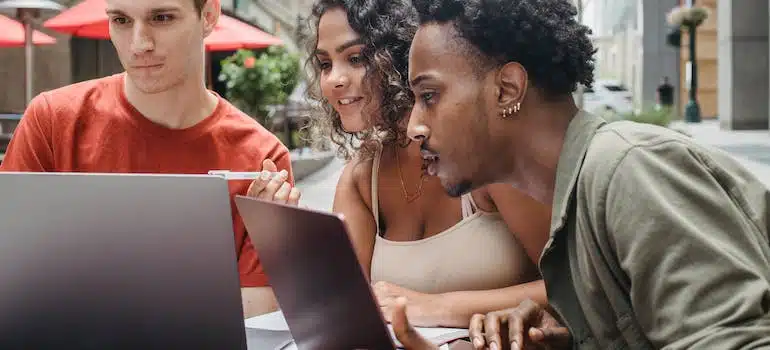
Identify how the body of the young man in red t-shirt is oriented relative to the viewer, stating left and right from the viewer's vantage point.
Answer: facing the viewer

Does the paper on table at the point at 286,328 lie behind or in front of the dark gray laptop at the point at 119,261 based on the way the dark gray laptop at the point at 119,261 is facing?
in front

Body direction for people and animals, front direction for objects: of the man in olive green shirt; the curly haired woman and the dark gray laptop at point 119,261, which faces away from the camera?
the dark gray laptop

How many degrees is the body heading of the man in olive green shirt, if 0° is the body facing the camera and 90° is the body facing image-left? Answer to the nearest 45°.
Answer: approximately 90°

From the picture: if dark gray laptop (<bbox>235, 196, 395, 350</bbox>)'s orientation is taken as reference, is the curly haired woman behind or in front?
in front

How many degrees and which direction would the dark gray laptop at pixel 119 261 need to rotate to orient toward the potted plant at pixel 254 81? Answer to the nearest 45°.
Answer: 0° — it already faces it

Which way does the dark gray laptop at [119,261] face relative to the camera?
away from the camera

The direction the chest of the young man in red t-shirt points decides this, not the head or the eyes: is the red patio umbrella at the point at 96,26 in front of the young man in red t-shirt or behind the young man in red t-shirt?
behind

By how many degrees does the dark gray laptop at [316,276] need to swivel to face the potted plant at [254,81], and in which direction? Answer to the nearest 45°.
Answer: approximately 45° to its left

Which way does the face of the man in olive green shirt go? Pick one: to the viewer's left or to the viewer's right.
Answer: to the viewer's left

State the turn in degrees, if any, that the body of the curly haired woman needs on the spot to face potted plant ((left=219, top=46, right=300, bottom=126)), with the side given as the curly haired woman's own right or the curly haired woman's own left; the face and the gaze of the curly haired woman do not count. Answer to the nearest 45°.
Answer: approximately 135° to the curly haired woman's own right

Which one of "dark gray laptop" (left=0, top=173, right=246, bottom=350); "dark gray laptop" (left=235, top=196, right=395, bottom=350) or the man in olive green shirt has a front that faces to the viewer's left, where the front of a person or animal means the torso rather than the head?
the man in olive green shirt

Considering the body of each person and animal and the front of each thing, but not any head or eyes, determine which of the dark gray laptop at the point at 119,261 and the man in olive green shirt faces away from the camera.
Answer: the dark gray laptop

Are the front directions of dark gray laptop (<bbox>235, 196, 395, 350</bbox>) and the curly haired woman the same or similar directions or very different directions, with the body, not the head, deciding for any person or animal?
very different directions

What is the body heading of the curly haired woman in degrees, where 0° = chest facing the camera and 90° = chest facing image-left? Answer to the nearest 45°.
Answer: approximately 45°
